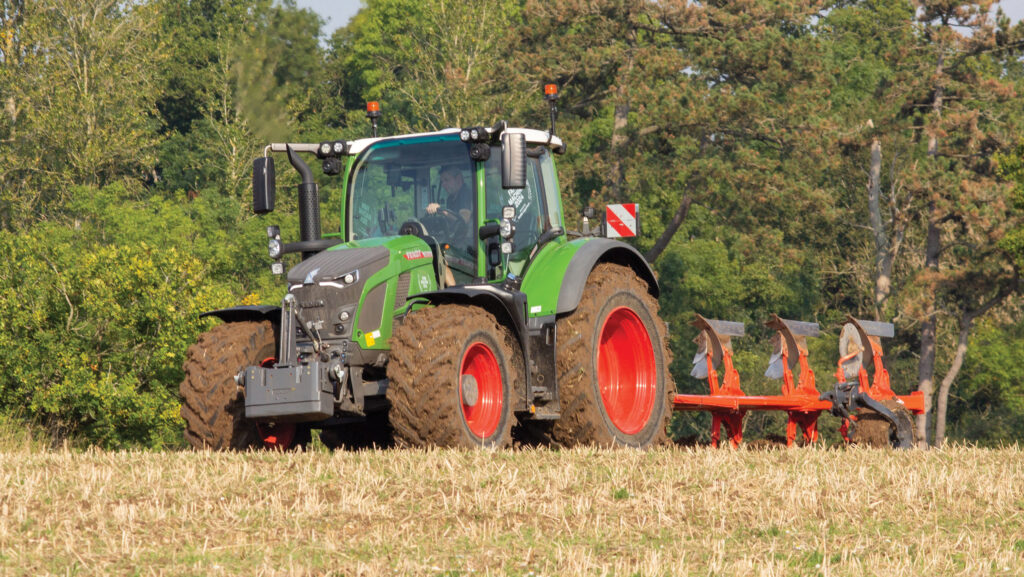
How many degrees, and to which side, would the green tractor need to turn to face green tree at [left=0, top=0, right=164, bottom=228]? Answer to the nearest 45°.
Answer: approximately 135° to its right

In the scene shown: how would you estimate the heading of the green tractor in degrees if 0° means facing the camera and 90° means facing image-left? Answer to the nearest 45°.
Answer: approximately 45°

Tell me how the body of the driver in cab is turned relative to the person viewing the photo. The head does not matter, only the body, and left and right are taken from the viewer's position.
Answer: facing the viewer and to the left of the viewer

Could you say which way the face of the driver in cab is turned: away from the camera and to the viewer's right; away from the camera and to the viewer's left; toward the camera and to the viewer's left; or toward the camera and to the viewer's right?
toward the camera and to the viewer's left

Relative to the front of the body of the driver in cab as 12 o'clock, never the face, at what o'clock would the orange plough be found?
The orange plough is roughly at 6 o'clock from the driver in cab.
